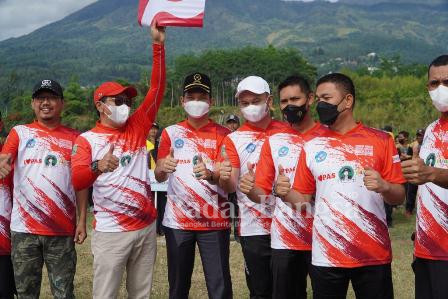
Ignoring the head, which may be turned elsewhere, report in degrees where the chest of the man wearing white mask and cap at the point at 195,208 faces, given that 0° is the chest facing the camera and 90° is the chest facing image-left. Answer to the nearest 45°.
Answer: approximately 0°

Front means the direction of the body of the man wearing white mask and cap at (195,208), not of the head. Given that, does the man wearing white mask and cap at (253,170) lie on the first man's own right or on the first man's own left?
on the first man's own left
